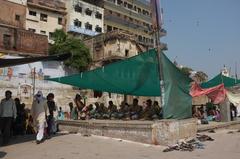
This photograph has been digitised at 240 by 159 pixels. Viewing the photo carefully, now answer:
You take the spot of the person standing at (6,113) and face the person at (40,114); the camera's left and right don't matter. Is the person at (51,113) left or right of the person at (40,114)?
left

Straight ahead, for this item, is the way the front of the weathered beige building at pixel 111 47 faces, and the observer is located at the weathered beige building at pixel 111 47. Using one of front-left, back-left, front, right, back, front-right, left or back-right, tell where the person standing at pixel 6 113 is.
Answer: front-right

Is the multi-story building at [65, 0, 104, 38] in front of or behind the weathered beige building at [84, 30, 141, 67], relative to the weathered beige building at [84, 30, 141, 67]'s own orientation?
behind

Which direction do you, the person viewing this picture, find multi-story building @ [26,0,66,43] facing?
facing the viewer and to the right of the viewer

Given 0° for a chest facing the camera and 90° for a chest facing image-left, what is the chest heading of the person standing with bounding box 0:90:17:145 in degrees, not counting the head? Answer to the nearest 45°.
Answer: approximately 0°

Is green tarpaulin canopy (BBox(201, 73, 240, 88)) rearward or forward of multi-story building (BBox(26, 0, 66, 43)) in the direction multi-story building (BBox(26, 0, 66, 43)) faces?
forward

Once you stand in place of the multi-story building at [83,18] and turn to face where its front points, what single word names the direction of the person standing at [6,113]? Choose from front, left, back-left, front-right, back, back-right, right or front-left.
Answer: front-right

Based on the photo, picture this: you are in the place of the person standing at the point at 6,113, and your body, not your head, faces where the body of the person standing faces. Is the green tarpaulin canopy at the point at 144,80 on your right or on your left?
on your left

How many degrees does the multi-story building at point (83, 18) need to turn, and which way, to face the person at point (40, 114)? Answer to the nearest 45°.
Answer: approximately 45° to its right

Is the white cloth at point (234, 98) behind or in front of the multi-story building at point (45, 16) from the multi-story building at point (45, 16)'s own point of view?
in front
